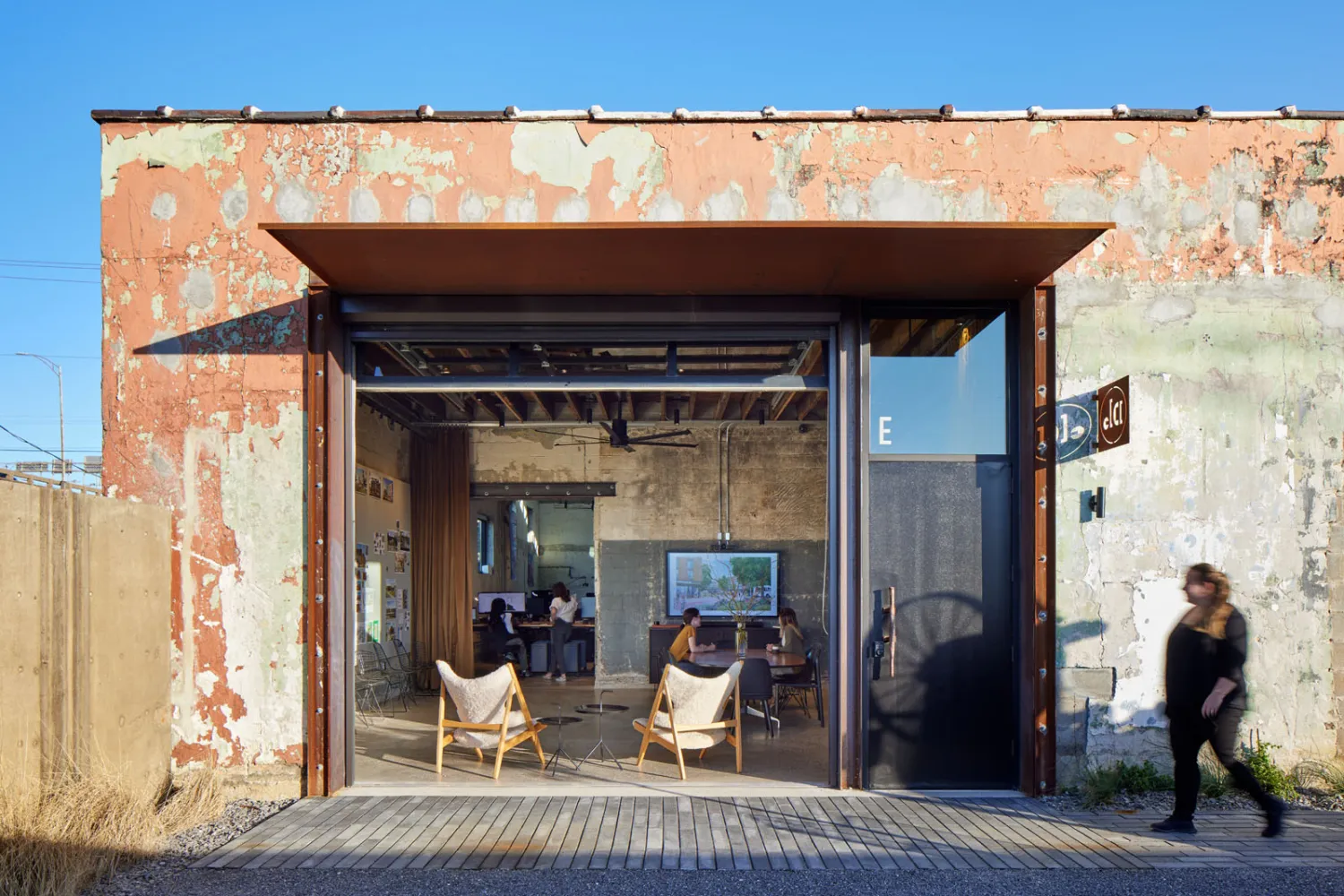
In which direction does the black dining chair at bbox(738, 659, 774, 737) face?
away from the camera

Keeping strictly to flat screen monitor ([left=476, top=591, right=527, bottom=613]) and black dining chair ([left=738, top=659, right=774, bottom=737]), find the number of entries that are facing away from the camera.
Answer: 1

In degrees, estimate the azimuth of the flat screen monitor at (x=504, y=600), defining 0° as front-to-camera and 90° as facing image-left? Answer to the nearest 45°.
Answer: approximately 0°

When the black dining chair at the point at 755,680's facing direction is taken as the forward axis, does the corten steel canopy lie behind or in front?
behind
